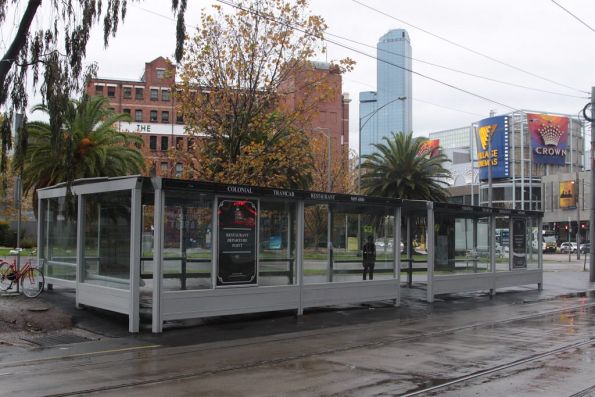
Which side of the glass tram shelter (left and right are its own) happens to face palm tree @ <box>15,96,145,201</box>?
back

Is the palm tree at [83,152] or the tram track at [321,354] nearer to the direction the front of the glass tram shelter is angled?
the tram track

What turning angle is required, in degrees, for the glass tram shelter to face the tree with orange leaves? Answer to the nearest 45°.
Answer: approximately 135° to its left

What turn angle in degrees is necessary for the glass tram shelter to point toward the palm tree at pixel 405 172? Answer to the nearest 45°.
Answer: approximately 135° to its left

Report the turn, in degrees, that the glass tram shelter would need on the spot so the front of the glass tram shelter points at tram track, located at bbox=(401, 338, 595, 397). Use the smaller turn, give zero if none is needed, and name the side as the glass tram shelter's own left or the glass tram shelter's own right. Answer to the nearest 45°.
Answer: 0° — it already faces it

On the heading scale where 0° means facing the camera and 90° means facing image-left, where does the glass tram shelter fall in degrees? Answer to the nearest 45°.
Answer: approximately 315°

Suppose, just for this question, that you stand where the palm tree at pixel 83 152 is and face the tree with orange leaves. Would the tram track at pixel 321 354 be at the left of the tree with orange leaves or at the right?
right
